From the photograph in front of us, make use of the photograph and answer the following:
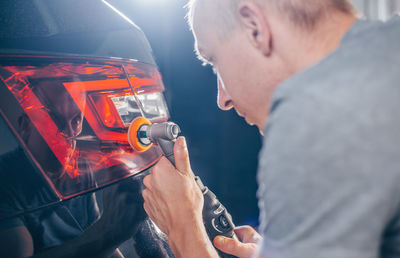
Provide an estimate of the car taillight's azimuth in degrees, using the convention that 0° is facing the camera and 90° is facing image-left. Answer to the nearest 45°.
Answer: approximately 315°

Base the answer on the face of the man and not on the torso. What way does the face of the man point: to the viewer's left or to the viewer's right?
to the viewer's left
